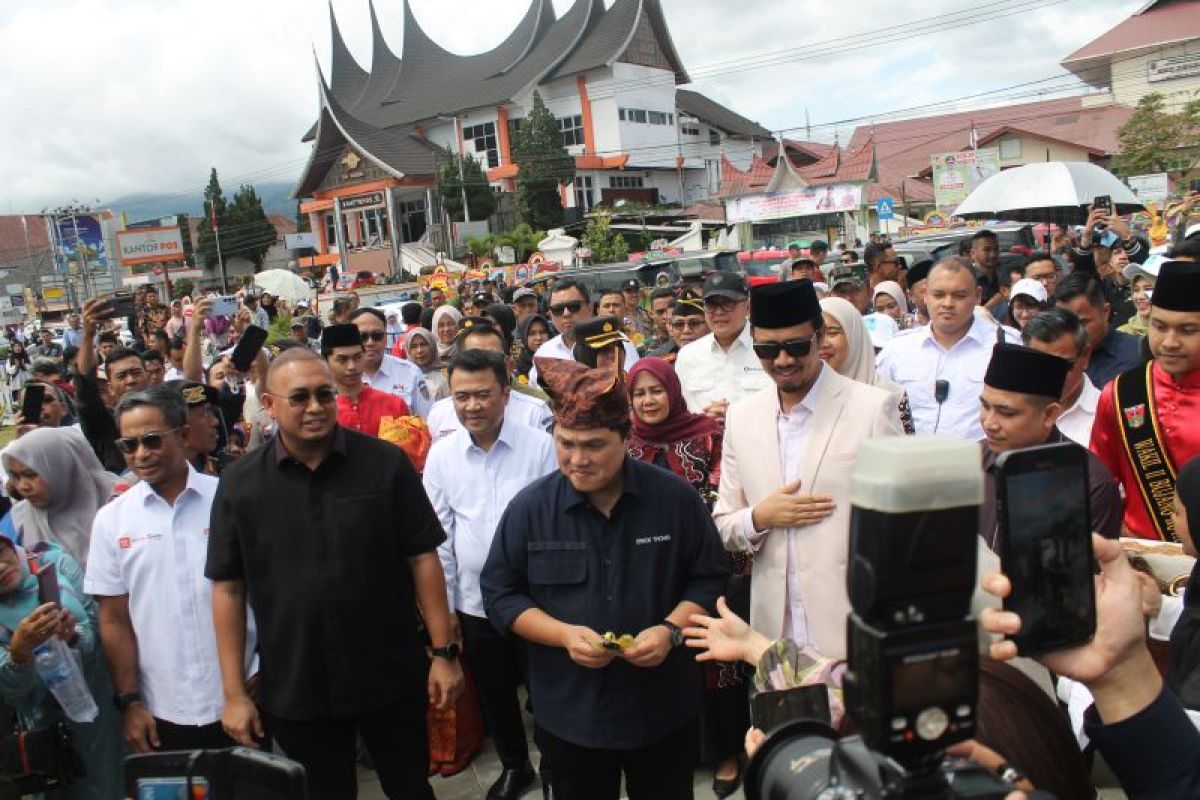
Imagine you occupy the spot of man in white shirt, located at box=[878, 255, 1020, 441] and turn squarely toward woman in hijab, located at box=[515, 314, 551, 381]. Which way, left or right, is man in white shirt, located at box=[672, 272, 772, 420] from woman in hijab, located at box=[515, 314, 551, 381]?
left

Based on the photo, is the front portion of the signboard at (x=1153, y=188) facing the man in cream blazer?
yes

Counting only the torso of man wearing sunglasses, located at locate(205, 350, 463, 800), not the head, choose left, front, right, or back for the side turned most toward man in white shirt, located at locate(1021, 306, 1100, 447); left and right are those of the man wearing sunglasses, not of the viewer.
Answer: left

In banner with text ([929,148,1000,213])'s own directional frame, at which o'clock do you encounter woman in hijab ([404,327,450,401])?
The woman in hijab is roughly at 12 o'clock from the banner with text.

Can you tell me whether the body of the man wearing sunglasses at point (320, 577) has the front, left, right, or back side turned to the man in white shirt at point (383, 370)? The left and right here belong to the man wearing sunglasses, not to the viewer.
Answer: back

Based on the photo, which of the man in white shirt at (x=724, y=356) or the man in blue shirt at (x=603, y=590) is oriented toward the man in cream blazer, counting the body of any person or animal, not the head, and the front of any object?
the man in white shirt

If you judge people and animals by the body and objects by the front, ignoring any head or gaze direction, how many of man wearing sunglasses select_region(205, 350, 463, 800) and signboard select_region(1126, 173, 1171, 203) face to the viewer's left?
0

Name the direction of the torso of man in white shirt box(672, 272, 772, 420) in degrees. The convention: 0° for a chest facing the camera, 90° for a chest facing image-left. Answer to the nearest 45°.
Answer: approximately 0°
